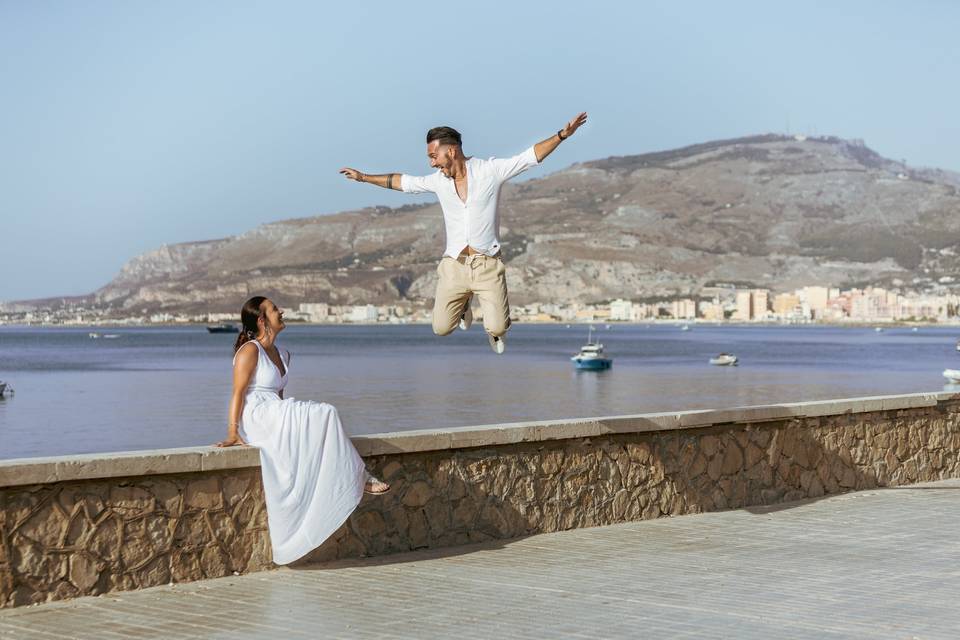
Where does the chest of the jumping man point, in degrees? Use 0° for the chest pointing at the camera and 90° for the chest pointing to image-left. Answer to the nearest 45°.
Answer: approximately 0°

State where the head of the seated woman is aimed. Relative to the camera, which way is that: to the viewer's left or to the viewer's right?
to the viewer's right
